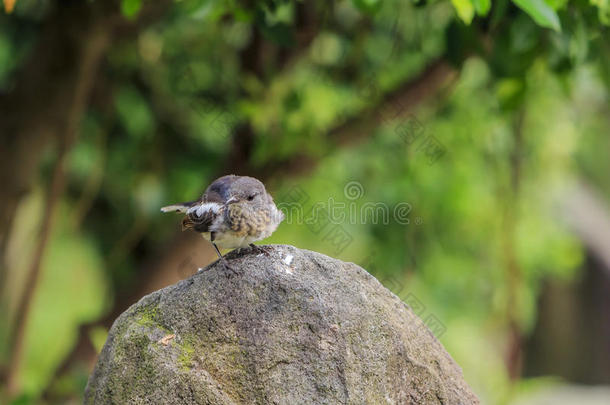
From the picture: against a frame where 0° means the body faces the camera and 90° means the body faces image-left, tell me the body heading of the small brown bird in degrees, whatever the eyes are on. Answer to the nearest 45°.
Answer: approximately 315°
